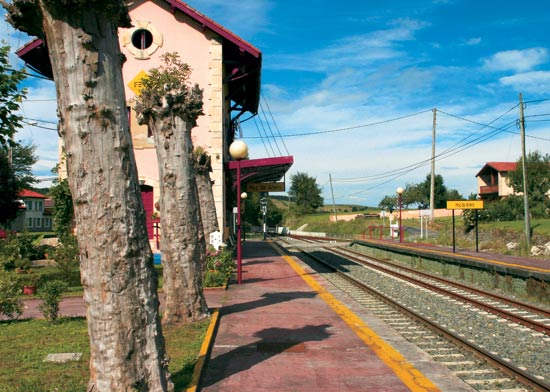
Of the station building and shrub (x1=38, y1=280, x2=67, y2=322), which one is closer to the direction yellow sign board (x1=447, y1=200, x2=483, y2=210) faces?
the shrub

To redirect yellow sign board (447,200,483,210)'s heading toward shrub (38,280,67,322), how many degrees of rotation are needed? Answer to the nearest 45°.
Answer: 0° — it already faces it

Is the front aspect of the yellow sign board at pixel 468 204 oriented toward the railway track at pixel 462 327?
yes

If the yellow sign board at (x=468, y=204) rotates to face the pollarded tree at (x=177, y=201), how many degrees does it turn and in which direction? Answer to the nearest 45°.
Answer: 0° — it already faces it

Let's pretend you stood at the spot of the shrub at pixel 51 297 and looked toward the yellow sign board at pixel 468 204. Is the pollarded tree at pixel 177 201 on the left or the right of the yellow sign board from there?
right

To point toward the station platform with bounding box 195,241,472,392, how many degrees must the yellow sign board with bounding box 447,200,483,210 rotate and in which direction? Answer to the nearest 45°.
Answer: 0° — it already faces it

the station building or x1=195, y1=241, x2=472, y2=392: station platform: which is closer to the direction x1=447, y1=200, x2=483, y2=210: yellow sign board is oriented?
the station platform
